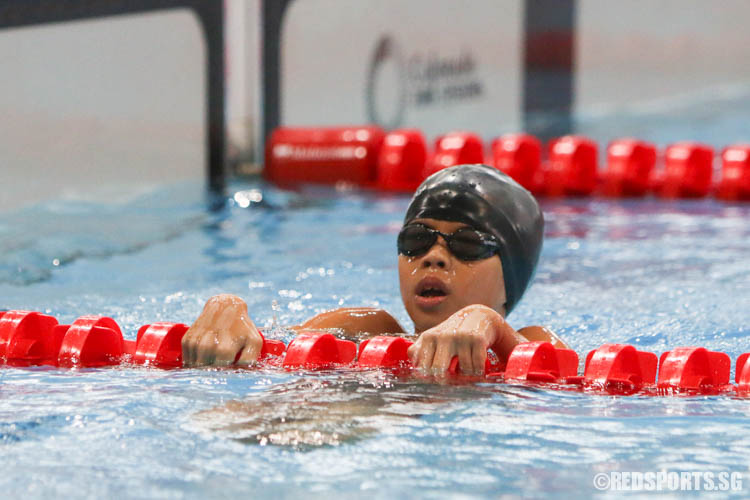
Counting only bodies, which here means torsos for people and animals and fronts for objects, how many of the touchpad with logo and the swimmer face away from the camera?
0

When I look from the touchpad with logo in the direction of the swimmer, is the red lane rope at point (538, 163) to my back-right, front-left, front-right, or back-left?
front-left

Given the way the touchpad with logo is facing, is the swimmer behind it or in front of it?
in front

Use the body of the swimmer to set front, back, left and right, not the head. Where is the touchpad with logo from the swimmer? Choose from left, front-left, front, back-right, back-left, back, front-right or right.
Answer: back-right

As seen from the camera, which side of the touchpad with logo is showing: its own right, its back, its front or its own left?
front

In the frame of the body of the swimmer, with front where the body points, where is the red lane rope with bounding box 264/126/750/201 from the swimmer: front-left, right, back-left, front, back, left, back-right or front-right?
back-right

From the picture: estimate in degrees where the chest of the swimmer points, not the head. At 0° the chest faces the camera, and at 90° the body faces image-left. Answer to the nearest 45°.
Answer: approximately 45°
